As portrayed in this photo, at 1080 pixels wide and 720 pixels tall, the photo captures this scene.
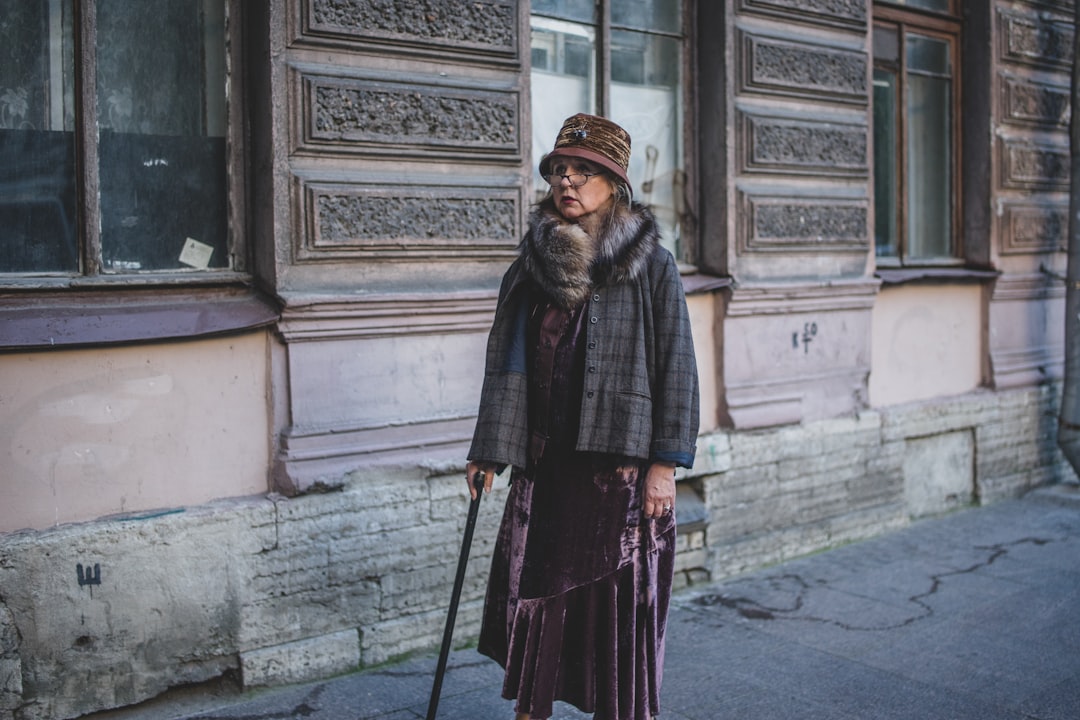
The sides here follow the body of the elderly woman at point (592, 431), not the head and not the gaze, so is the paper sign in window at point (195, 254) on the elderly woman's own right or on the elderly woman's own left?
on the elderly woman's own right

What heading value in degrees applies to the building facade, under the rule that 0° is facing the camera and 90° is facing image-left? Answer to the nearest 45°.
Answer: approximately 315°

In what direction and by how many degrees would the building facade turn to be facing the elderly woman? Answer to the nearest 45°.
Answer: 0° — it already faces them
